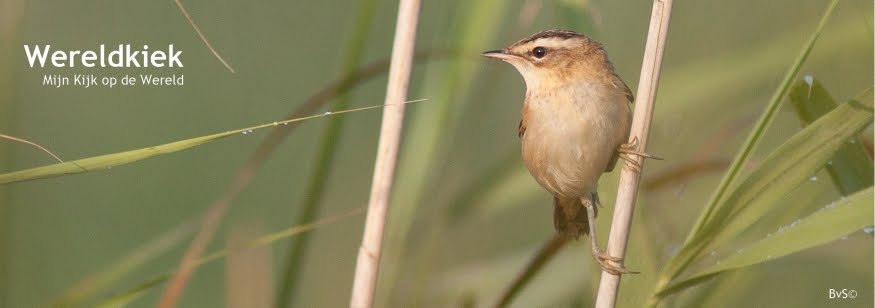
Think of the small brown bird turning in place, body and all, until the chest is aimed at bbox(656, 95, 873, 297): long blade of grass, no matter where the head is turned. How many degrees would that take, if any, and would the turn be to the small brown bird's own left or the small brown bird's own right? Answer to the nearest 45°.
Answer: approximately 90° to the small brown bird's own left

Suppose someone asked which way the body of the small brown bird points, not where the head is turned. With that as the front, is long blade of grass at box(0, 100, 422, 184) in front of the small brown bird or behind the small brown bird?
in front

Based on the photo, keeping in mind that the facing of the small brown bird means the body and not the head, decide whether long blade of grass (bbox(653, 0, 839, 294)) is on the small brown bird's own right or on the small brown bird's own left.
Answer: on the small brown bird's own left

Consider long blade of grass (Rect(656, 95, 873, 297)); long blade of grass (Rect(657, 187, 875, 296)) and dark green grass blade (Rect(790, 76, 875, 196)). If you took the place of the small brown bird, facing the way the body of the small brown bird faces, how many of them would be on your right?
0

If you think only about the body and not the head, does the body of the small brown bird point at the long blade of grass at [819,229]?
no

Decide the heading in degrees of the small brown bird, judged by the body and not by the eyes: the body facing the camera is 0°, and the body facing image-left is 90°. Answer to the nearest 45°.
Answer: approximately 45°
